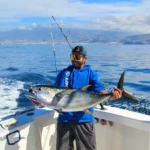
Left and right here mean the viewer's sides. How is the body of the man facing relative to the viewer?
facing the viewer
